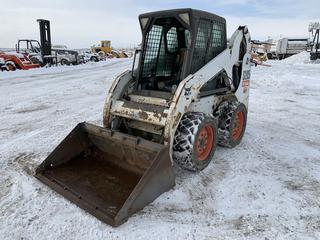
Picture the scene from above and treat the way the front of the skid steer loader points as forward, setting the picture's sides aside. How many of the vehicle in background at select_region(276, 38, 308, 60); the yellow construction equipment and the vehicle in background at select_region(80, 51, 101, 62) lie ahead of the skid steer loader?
0

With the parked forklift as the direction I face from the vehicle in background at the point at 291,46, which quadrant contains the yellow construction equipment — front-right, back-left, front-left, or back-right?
front-right

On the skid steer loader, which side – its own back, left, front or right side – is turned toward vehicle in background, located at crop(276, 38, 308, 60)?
back

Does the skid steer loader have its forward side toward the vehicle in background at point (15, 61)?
no

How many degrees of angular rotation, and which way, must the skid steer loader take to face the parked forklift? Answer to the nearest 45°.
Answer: approximately 135° to its right

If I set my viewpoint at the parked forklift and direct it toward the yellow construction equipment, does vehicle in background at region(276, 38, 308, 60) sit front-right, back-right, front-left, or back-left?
front-right

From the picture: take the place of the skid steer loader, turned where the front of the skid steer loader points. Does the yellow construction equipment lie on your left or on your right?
on your right

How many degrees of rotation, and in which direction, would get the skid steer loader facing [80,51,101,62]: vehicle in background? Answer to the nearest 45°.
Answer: approximately 135° to its right

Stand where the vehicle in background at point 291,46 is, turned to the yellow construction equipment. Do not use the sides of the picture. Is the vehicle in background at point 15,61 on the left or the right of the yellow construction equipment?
left
